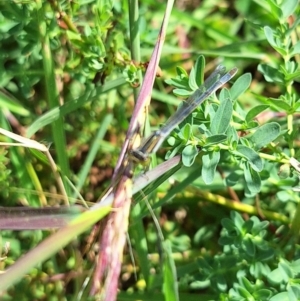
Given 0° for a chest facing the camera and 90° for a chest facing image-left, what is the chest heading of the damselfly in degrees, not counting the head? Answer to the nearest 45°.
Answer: approximately 45°
